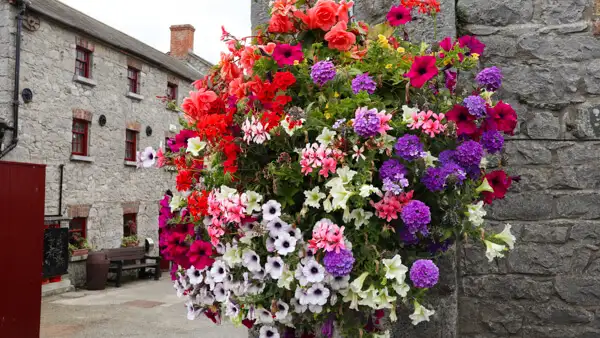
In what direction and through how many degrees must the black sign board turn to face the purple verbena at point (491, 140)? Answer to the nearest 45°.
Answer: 0° — it already faces it

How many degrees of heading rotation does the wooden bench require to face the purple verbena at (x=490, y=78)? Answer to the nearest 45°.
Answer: approximately 45° to its right

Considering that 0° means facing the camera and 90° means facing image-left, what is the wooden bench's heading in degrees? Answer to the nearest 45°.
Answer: approximately 315°

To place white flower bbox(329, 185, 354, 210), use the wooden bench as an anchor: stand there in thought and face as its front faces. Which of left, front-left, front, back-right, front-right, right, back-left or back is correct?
front-right

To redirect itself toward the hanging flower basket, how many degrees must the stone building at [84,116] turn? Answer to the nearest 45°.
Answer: approximately 45° to its right

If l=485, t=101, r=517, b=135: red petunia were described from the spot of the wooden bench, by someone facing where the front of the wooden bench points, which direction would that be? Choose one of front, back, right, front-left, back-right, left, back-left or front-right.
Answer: front-right

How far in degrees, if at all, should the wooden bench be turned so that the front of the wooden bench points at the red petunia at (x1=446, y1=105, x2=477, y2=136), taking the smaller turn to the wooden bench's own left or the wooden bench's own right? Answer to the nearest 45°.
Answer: approximately 45° to the wooden bench's own right
